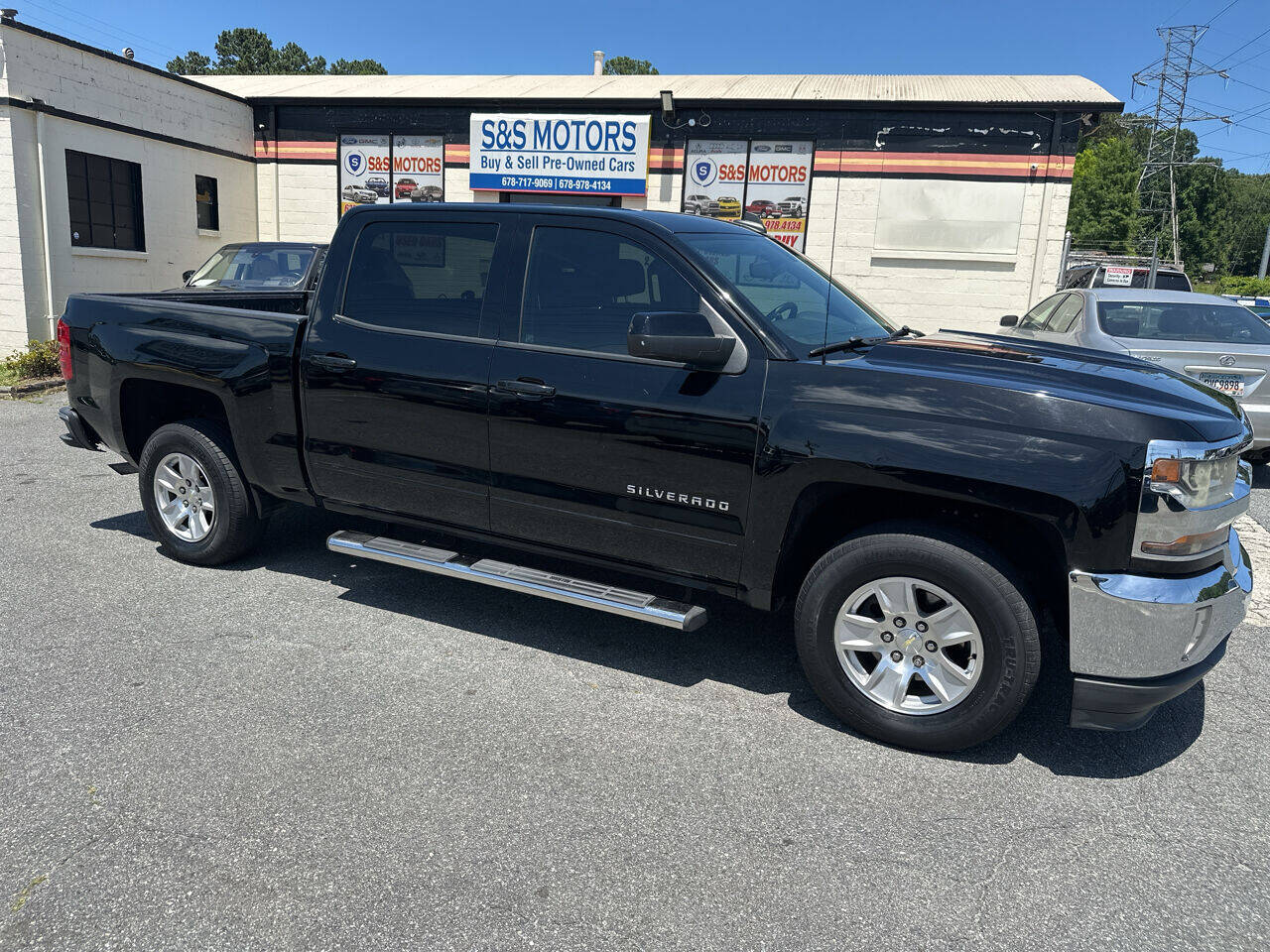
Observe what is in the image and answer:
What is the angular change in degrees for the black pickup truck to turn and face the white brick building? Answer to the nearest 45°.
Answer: approximately 135° to its left

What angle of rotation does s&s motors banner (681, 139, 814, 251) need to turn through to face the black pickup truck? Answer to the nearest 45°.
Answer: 0° — it already faces it

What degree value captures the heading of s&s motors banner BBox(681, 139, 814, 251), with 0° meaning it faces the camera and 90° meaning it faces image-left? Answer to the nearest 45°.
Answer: approximately 0°

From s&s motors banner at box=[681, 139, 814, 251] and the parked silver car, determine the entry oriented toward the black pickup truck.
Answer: the s&s motors banner
